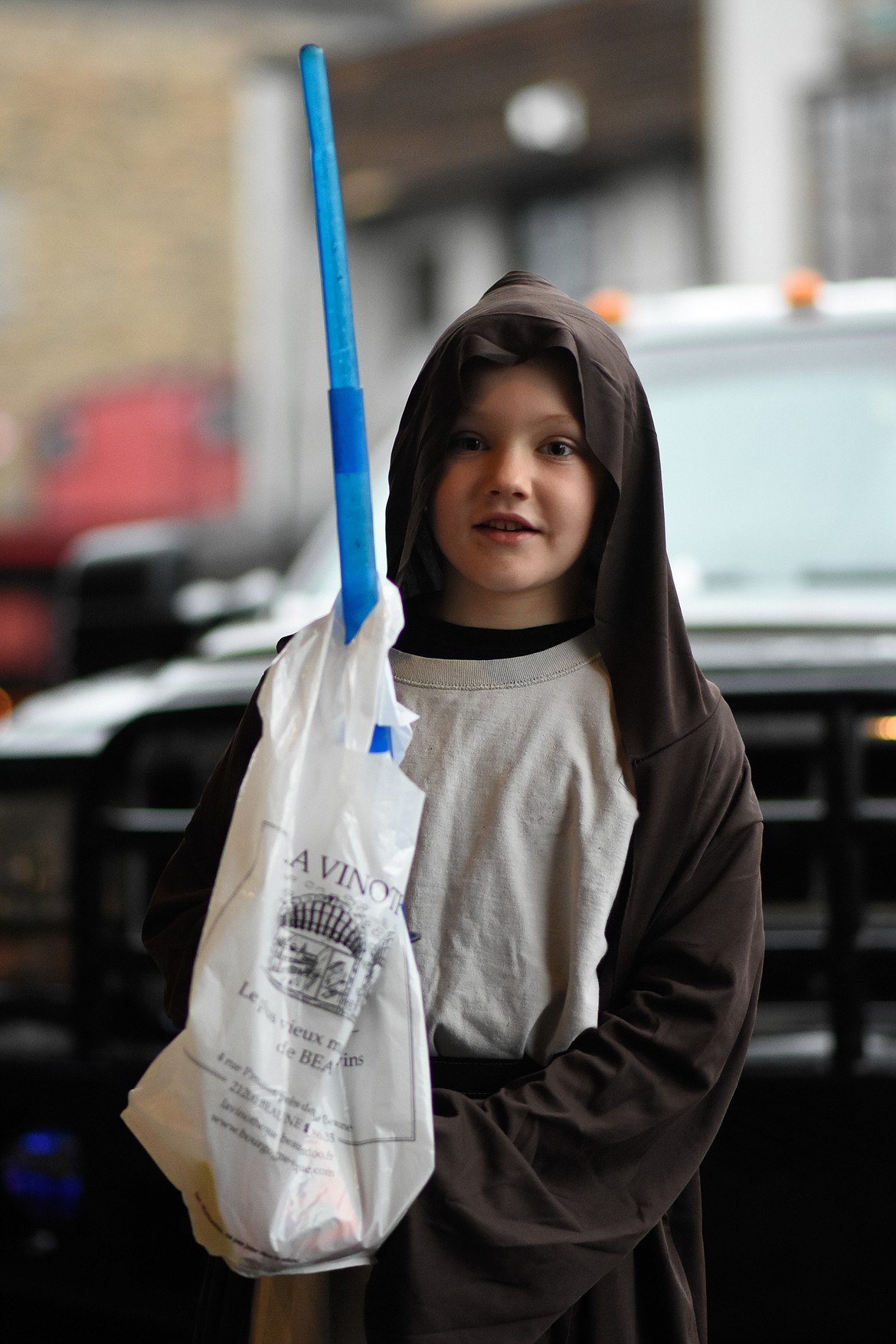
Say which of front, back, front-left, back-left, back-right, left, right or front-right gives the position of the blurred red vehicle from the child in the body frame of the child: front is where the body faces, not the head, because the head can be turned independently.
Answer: back

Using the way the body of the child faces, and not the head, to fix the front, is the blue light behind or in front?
behind

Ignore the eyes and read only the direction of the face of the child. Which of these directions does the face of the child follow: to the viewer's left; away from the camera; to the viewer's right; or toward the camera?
toward the camera

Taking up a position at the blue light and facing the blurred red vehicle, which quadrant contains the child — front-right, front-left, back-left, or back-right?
back-right

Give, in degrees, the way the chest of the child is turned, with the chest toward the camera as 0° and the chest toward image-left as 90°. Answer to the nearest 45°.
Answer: approximately 0°

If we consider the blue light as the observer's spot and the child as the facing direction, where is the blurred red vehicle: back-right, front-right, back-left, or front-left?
back-left
